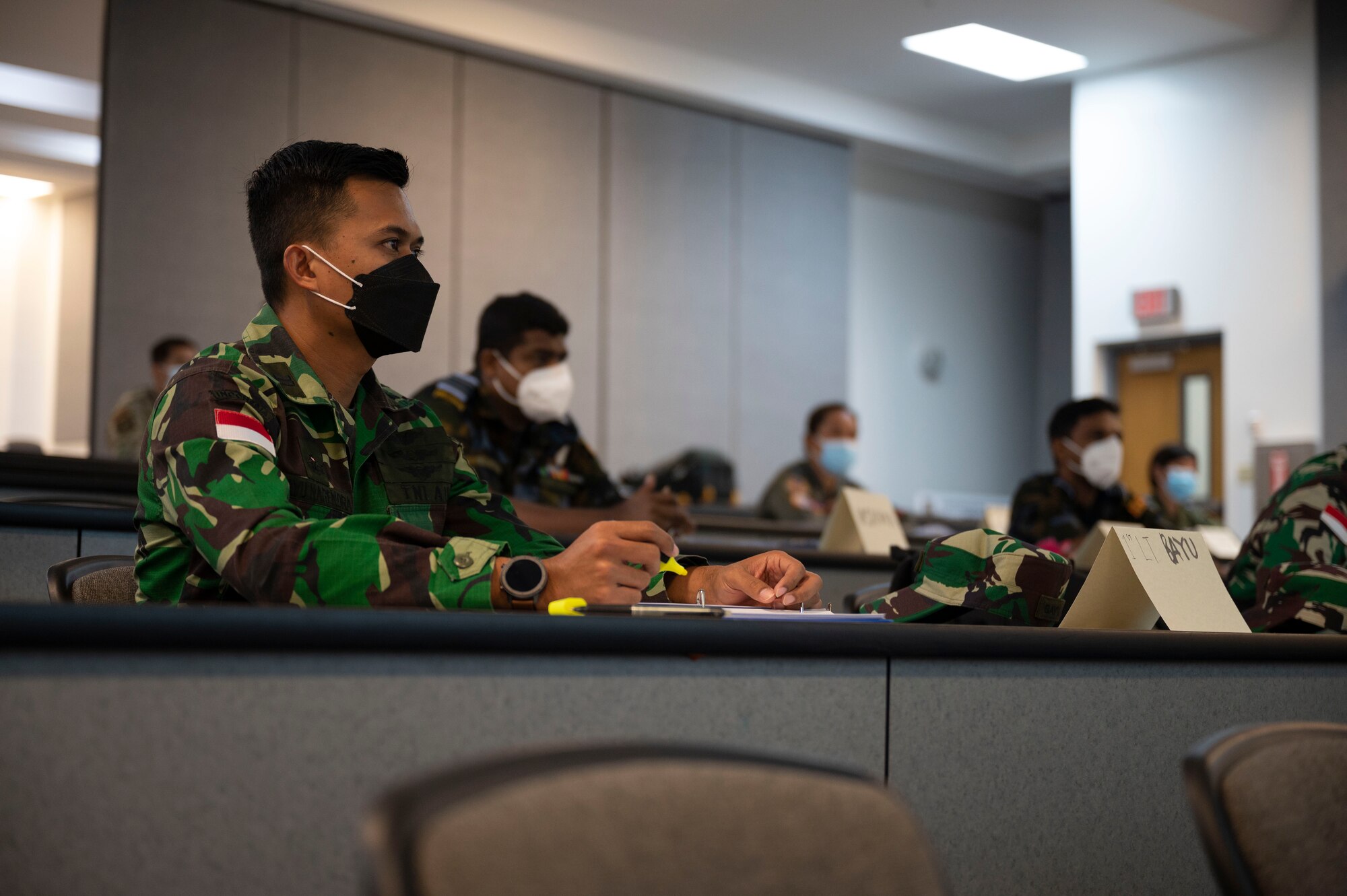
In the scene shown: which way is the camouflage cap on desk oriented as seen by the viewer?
to the viewer's left

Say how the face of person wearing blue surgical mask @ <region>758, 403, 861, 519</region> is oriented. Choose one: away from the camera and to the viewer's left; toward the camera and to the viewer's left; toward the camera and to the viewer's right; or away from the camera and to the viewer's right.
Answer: toward the camera and to the viewer's right

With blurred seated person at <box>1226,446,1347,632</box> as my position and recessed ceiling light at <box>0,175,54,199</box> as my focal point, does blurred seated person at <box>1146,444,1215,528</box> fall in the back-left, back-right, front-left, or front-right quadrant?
front-right

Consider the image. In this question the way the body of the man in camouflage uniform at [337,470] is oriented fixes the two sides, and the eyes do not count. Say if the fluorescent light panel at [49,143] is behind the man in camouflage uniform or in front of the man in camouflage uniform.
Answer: behind

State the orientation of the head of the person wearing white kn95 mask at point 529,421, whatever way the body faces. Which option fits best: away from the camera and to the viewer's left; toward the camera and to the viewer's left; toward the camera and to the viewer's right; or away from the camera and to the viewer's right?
toward the camera and to the viewer's right

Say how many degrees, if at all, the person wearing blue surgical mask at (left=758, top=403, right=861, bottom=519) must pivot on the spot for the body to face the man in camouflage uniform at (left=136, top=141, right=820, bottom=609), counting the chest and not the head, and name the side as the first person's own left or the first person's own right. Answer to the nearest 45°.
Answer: approximately 45° to the first person's own right

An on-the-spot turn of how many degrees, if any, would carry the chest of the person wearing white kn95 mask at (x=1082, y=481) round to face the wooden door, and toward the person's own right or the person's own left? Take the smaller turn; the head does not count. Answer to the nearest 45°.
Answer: approximately 135° to the person's own left

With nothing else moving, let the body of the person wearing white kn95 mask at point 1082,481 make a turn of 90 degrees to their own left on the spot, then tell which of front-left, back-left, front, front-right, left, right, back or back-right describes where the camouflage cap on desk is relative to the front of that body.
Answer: back-right

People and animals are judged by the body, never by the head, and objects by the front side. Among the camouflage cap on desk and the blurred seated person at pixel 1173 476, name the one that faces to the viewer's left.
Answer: the camouflage cap on desk
